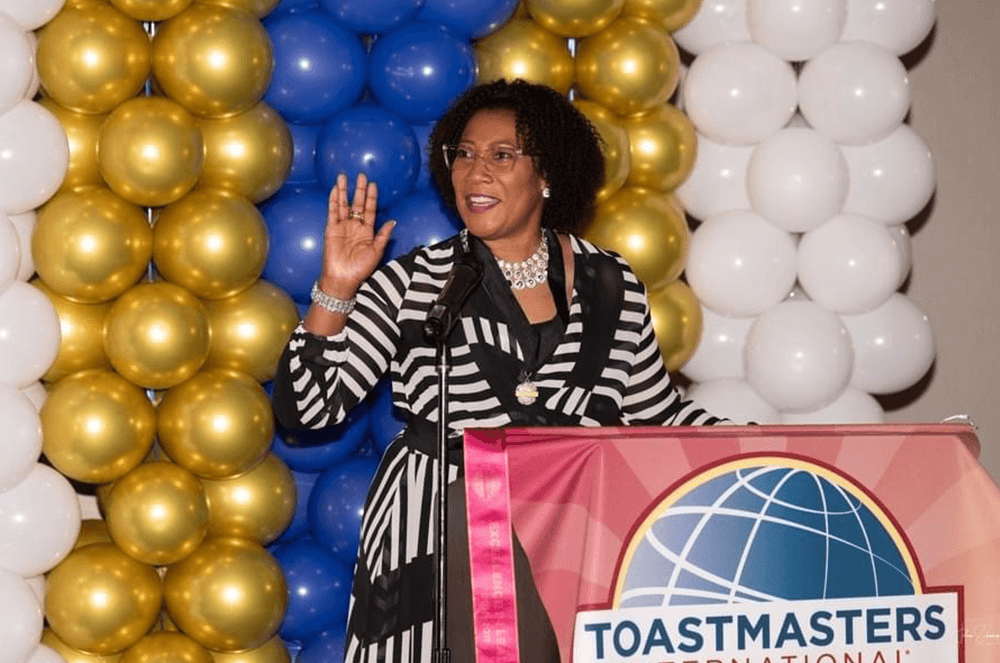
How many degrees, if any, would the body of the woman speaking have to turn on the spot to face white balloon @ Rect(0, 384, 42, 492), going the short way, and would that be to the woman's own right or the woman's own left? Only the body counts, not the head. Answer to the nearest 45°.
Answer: approximately 135° to the woman's own right

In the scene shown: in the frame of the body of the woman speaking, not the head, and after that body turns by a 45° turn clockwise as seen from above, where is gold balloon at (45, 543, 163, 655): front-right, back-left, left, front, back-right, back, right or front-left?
right

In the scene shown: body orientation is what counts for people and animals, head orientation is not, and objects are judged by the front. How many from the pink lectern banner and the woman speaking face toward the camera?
2

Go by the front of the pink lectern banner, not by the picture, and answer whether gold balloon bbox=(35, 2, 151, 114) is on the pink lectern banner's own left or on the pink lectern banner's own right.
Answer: on the pink lectern banner's own right

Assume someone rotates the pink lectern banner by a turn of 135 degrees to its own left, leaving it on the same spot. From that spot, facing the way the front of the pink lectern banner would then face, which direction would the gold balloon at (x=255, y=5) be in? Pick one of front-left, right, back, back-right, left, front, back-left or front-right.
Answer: left

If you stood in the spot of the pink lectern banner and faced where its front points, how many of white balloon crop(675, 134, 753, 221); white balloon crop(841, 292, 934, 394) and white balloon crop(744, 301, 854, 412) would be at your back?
3

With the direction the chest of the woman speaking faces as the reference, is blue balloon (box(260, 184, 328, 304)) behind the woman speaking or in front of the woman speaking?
behind
